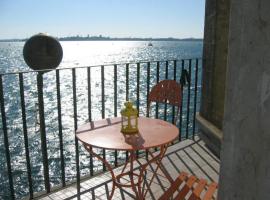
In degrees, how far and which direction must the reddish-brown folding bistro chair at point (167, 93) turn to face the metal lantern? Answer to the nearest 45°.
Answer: approximately 45° to its left

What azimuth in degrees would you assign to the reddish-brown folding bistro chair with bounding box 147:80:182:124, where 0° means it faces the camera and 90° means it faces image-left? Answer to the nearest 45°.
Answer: approximately 45°

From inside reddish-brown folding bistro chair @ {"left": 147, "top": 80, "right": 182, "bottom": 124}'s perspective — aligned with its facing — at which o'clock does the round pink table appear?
The round pink table is roughly at 11 o'clock from the reddish-brown folding bistro chair.

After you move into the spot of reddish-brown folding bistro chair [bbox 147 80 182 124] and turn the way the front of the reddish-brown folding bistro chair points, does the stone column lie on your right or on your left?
on your left
